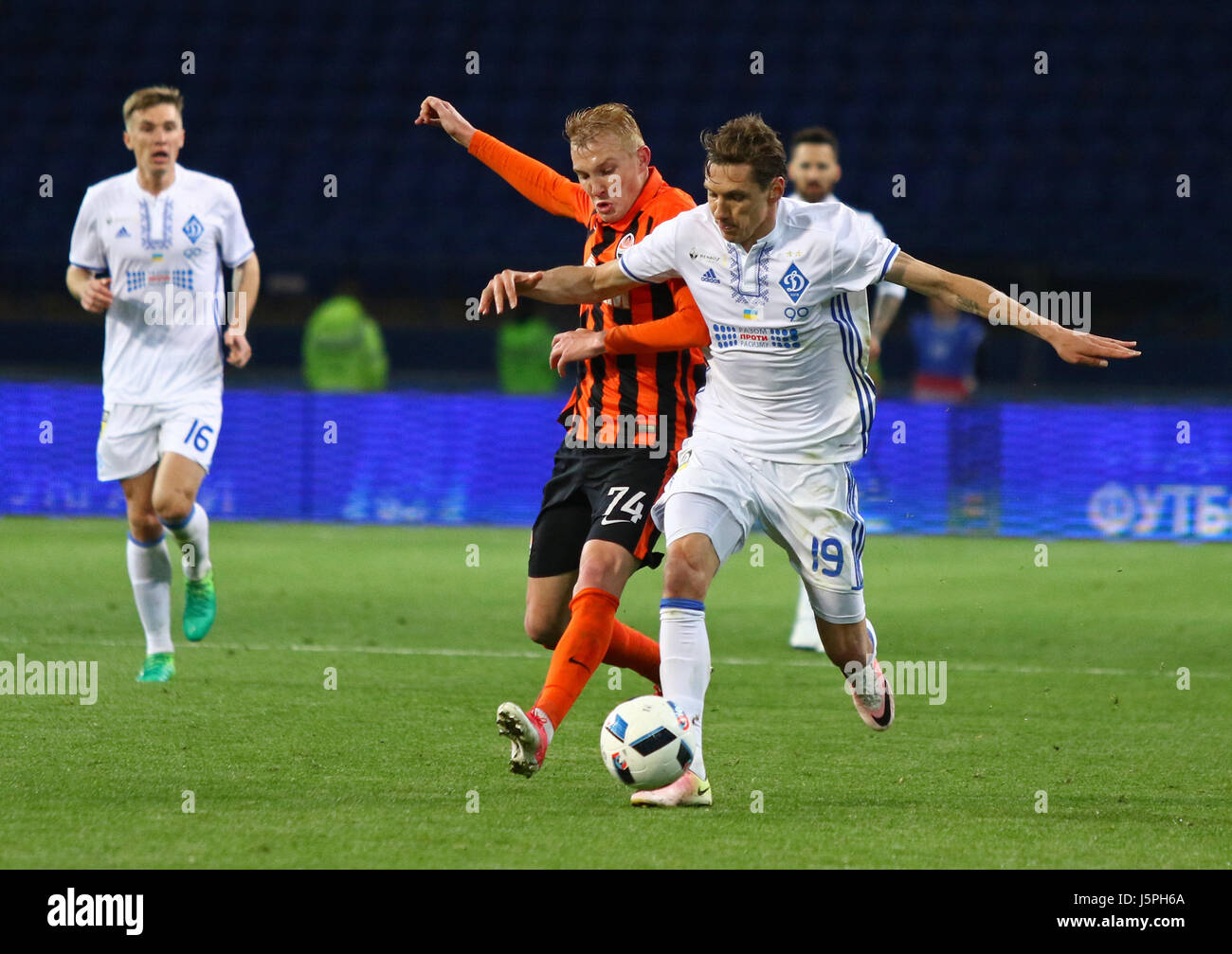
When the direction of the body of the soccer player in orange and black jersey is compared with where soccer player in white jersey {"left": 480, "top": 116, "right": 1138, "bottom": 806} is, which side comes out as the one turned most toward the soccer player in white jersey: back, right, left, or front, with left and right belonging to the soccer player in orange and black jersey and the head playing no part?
left

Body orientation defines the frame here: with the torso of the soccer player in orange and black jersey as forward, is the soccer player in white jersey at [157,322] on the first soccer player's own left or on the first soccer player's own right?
on the first soccer player's own right

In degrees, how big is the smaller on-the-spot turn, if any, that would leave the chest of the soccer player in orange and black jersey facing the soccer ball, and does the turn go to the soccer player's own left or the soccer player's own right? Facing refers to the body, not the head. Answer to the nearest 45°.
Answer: approximately 45° to the soccer player's own left

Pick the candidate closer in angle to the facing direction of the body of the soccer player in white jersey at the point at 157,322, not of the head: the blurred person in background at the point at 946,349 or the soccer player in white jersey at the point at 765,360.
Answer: the soccer player in white jersey

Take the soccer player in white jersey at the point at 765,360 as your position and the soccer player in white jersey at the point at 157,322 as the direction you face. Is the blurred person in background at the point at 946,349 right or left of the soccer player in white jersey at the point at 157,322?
right

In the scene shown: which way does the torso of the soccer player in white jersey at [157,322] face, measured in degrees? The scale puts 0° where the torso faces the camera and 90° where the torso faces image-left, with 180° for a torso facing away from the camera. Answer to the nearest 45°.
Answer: approximately 0°

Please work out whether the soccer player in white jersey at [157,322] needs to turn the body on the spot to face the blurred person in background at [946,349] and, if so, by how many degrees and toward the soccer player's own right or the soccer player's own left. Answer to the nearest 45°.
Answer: approximately 135° to the soccer player's own left
